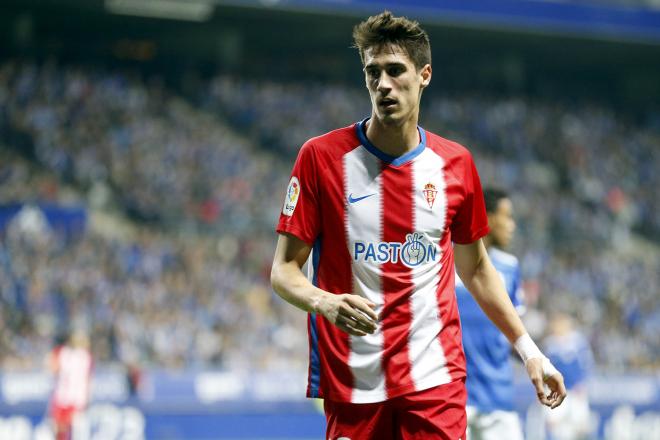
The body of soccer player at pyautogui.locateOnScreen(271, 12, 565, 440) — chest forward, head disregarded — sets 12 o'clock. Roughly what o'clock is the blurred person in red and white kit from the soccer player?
The blurred person in red and white kit is roughly at 5 o'clock from the soccer player.

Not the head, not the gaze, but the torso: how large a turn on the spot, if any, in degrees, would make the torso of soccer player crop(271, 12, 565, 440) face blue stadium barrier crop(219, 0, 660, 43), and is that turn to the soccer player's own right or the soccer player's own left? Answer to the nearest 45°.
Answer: approximately 180°

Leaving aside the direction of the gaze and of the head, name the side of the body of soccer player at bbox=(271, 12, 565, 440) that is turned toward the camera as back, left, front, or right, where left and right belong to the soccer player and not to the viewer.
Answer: front

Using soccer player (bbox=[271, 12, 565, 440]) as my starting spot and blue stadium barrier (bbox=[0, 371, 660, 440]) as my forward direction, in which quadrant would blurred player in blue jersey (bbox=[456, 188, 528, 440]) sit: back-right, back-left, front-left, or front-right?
front-right

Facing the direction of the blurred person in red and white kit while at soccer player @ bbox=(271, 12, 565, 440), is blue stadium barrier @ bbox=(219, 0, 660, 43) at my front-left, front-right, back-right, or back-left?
front-right

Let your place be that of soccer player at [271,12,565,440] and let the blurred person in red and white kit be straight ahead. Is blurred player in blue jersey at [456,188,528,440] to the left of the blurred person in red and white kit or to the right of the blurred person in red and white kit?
right

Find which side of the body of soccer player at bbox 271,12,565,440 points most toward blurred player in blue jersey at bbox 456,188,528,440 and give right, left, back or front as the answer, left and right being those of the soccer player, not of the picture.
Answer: back

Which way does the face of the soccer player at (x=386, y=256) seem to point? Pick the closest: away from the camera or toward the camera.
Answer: toward the camera

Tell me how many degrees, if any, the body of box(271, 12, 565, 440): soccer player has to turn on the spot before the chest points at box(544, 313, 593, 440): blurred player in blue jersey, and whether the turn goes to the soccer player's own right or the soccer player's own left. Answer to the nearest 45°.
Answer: approximately 180°
